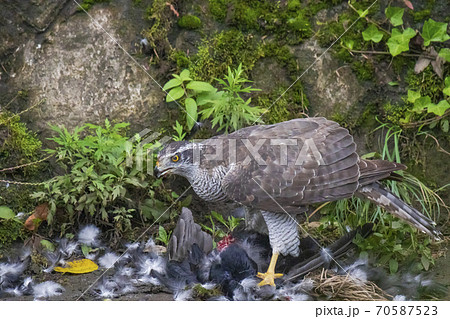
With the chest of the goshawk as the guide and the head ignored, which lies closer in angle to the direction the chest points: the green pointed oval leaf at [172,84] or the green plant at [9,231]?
the green plant

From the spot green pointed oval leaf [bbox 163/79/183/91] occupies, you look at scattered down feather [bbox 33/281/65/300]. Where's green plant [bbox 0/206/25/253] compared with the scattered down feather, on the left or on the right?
right

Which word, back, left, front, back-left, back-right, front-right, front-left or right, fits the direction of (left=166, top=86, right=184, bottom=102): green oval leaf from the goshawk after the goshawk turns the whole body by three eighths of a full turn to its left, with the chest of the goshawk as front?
back

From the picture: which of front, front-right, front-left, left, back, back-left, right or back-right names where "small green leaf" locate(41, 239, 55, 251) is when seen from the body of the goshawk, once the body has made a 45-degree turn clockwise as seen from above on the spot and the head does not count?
front-left

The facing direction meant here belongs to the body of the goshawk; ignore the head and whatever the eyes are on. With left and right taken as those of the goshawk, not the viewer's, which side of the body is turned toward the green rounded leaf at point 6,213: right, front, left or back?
front

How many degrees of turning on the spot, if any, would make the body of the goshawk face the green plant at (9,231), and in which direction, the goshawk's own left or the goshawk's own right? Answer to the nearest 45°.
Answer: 0° — it already faces it

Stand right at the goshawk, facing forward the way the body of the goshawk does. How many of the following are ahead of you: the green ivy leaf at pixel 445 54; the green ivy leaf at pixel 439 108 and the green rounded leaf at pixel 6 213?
1

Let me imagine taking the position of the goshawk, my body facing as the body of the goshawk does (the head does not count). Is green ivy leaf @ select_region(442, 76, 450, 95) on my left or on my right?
on my right

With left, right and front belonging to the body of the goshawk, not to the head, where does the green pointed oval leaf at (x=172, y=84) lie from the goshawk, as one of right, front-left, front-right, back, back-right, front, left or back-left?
front-right

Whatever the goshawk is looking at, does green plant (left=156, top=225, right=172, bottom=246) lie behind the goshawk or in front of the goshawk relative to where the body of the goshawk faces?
in front

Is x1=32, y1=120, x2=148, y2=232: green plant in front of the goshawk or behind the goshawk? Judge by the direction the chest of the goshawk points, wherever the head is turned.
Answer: in front

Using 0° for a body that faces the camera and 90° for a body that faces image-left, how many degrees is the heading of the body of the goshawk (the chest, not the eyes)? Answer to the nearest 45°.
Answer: approximately 90°

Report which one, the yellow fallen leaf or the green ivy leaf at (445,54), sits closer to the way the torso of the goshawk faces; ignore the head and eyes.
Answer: the yellow fallen leaf

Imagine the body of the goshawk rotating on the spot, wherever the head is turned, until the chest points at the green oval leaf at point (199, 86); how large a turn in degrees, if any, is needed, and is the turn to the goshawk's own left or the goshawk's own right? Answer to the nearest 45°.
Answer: approximately 45° to the goshawk's own right

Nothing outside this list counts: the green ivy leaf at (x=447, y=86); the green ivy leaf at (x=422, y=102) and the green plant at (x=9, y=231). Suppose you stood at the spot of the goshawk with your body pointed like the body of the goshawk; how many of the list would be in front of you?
1
